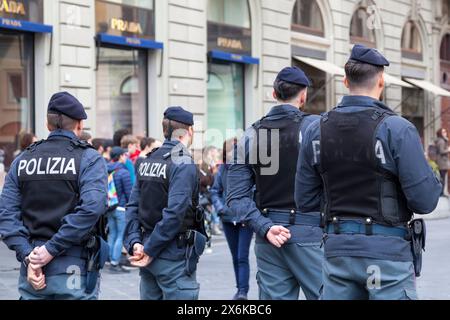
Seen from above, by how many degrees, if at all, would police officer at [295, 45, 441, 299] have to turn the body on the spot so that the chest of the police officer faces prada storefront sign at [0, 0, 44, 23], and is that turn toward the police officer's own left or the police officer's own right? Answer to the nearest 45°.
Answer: approximately 90° to the police officer's own left

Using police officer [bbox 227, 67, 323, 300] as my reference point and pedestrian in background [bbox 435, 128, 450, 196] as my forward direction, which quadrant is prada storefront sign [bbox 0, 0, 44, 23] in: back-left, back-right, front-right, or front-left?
front-left

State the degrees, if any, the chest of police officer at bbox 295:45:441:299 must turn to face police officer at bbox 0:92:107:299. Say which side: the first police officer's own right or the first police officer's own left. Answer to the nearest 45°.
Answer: approximately 135° to the first police officer's own left

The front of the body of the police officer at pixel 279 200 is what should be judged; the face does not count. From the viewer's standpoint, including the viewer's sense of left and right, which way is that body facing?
facing away from the viewer and to the right of the viewer

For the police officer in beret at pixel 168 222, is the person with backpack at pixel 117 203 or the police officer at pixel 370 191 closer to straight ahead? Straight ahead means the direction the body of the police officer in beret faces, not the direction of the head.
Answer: the person with backpack

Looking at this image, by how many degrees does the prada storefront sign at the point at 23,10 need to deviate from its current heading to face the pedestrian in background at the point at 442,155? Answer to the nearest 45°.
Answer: approximately 90° to its left

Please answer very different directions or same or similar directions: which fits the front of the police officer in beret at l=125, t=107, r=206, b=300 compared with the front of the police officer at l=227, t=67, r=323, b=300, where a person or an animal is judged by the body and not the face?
same or similar directions

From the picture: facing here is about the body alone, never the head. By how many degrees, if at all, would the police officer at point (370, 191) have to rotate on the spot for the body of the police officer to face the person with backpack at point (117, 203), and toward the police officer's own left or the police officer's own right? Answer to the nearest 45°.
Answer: approximately 90° to the police officer's own left

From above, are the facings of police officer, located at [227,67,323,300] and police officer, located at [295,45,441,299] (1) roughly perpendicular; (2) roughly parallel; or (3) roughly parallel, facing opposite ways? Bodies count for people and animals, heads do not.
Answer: roughly parallel

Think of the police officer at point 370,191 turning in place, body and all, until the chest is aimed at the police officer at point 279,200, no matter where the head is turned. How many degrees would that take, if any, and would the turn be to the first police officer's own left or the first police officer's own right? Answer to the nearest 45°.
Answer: approximately 90° to the first police officer's own left

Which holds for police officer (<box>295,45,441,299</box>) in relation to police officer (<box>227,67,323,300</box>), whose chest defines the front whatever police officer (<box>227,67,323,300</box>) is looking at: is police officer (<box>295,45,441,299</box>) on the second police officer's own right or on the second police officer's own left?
on the second police officer's own right

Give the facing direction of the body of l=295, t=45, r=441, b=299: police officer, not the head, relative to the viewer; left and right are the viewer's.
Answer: facing away from the viewer and to the right of the viewer

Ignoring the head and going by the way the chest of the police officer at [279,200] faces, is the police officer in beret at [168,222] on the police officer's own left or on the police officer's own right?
on the police officer's own left

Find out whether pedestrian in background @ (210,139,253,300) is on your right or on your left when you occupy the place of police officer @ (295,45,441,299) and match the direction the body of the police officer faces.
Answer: on your left

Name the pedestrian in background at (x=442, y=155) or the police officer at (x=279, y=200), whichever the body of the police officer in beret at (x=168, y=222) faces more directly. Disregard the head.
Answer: the pedestrian in background

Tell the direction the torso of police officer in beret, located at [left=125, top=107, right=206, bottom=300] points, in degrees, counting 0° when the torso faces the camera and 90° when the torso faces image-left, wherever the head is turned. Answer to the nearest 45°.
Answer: approximately 225°

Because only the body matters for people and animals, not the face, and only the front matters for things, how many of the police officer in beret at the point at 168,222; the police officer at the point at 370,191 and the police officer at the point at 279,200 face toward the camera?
0
